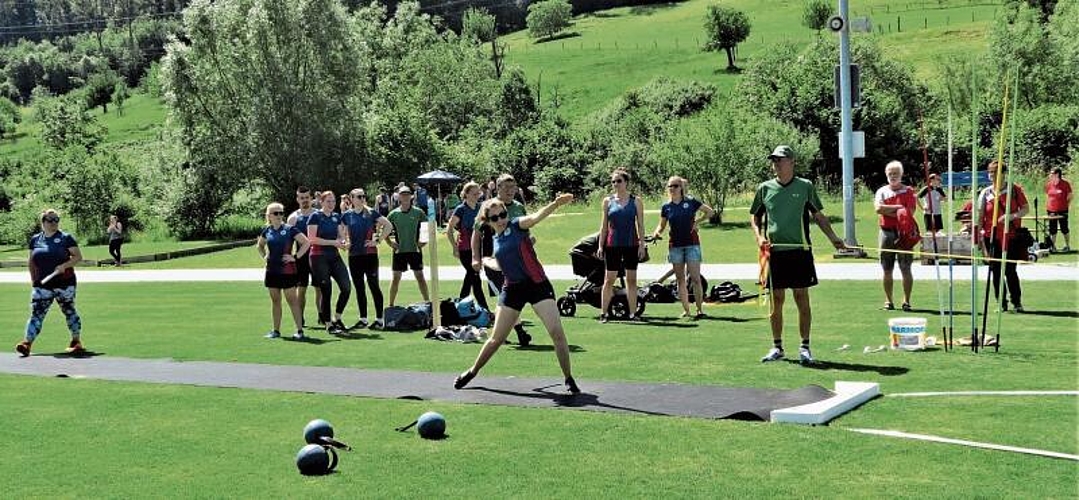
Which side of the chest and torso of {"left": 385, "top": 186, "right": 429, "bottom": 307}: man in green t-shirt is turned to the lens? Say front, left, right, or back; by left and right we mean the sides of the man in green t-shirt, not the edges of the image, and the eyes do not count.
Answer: front

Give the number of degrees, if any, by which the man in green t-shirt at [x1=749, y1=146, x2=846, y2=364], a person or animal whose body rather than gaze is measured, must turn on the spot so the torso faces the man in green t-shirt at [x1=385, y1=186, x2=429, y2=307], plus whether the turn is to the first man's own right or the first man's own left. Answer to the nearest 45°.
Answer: approximately 135° to the first man's own right

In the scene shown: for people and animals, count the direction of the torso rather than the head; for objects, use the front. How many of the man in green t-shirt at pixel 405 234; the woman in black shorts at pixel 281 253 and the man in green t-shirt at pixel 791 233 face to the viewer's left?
0

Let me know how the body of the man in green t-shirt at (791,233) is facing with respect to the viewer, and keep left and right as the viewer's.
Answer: facing the viewer

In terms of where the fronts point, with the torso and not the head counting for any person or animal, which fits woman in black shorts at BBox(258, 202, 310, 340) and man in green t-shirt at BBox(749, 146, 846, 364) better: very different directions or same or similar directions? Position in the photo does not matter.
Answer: same or similar directions

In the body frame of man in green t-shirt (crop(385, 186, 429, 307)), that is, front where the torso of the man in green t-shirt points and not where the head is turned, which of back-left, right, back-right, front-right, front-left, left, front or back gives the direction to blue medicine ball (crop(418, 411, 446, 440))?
front

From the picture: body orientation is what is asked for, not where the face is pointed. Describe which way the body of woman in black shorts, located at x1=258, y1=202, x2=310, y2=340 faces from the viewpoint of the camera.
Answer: toward the camera

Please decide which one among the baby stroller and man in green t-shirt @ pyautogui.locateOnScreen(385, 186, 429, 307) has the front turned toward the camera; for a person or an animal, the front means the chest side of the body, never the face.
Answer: the man in green t-shirt

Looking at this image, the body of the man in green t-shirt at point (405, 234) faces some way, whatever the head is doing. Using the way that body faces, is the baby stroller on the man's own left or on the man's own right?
on the man's own left

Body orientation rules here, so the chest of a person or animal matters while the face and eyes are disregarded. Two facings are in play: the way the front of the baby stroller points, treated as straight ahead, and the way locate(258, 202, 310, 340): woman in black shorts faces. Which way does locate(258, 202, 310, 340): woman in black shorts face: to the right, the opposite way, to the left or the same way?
to the left
